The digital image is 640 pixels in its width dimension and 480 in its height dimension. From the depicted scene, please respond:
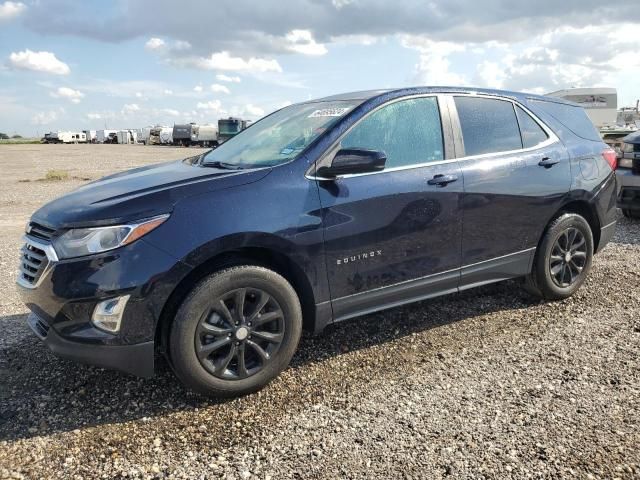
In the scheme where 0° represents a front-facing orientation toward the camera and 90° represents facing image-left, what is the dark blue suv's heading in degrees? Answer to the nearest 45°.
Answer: approximately 45°
